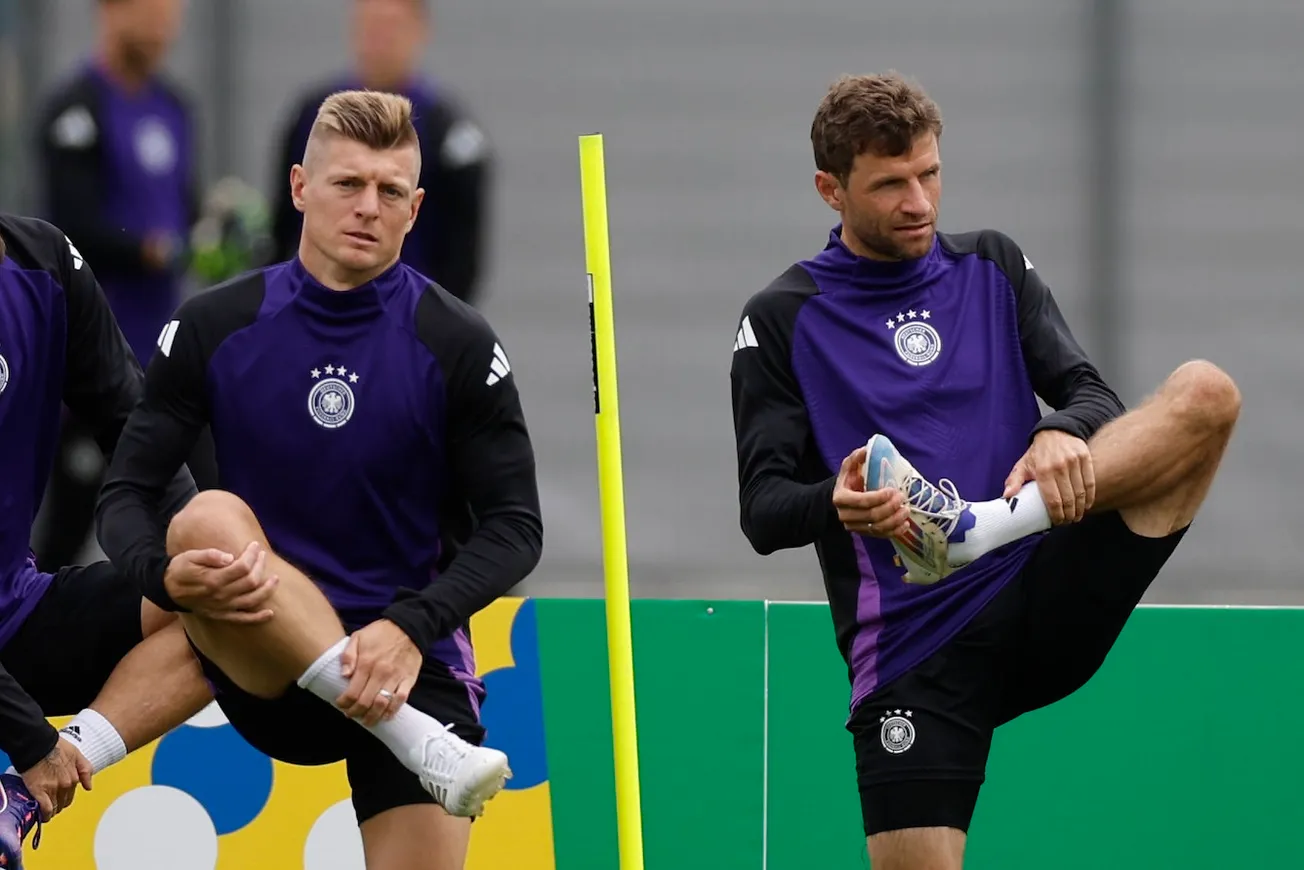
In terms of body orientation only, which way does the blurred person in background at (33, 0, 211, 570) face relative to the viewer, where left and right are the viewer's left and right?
facing the viewer and to the right of the viewer

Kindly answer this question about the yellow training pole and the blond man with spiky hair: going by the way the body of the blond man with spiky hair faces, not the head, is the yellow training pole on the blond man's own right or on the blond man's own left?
on the blond man's own left

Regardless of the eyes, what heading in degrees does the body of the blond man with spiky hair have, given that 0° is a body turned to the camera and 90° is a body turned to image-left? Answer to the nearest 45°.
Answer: approximately 0°

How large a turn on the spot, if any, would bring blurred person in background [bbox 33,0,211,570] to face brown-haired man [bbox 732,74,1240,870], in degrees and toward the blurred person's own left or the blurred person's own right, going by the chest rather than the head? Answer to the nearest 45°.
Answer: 0° — they already face them

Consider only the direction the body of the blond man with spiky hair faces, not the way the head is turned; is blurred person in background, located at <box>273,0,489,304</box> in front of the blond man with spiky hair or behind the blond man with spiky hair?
behind

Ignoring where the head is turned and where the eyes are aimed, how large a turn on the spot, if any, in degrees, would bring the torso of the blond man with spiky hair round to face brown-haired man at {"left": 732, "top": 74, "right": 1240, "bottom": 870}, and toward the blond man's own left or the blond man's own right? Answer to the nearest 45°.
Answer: approximately 90° to the blond man's own left

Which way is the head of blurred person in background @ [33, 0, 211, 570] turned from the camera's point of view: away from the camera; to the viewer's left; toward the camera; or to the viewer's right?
toward the camera

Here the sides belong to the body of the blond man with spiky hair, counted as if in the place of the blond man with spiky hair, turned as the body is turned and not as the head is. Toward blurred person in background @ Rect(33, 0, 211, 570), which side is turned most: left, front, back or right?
back

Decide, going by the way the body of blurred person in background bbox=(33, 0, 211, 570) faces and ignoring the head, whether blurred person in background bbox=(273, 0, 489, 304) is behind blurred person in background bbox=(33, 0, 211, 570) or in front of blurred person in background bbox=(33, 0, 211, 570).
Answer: in front

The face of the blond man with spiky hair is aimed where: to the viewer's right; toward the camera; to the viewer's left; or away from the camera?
toward the camera

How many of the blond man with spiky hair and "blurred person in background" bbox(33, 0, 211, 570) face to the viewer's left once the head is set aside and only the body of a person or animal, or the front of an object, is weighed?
0
